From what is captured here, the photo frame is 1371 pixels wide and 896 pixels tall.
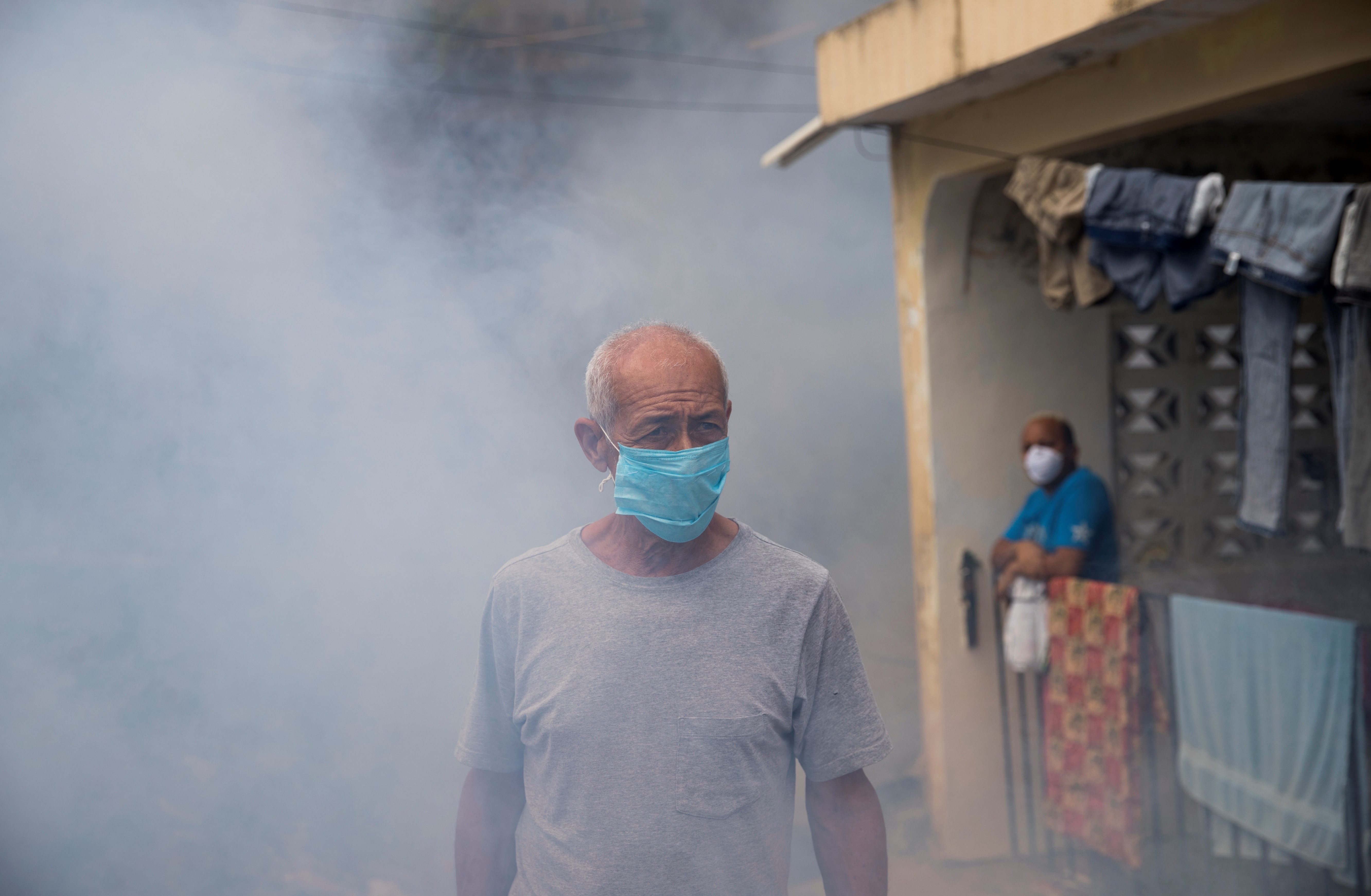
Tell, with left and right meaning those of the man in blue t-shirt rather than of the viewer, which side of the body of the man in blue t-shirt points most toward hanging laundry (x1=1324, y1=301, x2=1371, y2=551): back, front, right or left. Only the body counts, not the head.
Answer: left

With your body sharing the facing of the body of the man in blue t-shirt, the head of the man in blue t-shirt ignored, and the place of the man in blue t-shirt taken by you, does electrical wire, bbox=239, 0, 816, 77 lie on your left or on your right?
on your right

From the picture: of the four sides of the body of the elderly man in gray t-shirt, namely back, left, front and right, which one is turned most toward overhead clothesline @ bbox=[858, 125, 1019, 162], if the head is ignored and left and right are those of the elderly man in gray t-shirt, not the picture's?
back

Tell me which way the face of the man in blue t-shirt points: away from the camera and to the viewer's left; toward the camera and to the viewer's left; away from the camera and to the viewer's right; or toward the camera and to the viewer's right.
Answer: toward the camera and to the viewer's left

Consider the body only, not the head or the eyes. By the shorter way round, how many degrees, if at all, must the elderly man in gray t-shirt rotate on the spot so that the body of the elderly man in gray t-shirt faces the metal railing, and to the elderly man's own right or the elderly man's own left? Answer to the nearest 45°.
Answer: approximately 135° to the elderly man's own left

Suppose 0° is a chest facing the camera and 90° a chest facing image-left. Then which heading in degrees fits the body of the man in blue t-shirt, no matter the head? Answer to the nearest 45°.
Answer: approximately 45°

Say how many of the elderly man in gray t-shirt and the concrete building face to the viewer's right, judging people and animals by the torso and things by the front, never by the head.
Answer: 0

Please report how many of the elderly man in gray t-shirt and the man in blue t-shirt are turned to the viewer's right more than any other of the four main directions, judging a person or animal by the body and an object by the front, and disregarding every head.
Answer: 0

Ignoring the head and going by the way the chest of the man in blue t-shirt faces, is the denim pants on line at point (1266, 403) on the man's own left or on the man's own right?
on the man's own left

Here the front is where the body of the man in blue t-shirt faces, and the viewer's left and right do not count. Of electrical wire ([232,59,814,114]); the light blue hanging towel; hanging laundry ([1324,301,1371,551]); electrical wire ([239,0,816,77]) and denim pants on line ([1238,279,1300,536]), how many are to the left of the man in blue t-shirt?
3

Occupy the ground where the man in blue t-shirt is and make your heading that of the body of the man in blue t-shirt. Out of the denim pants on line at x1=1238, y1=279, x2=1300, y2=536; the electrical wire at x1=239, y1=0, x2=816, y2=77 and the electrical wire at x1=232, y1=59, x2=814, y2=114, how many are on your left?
1

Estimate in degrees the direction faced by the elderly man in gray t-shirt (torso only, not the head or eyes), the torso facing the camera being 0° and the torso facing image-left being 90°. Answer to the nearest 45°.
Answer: approximately 0°
